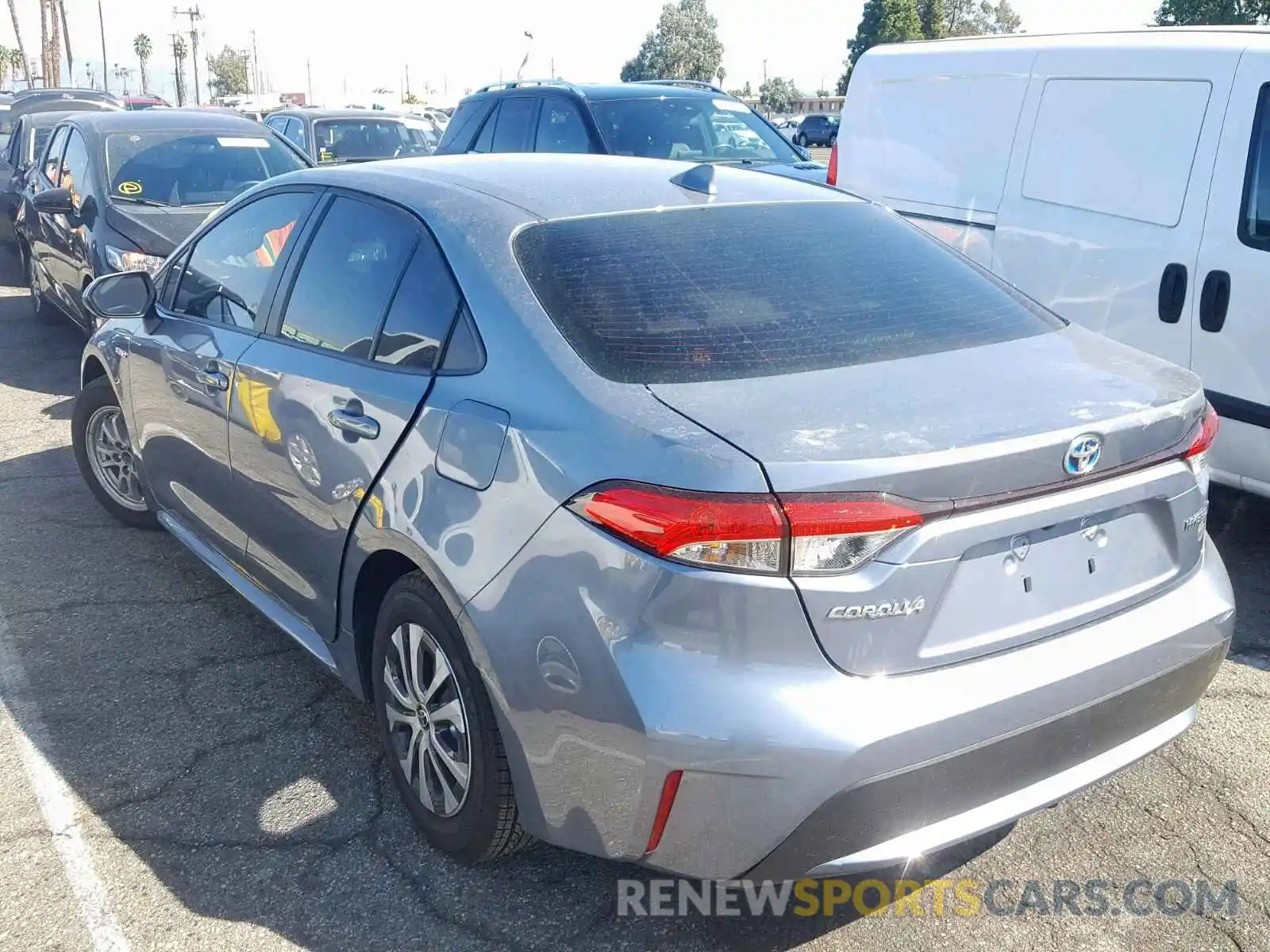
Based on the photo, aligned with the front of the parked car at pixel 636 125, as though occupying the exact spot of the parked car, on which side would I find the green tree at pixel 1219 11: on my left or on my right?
on my left

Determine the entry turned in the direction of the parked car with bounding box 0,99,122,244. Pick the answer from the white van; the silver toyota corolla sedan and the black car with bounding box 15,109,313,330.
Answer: the silver toyota corolla sedan

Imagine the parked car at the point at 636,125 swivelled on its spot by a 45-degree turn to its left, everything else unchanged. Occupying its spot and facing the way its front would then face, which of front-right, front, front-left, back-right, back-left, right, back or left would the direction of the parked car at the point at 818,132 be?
left

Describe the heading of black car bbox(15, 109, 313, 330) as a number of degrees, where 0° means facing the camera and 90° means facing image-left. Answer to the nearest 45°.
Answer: approximately 315°

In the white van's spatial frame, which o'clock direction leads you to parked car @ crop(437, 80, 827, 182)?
The parked car is roughly at 6 o'clock from the white van.

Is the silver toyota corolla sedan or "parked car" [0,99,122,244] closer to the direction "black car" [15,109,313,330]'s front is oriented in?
the silver toyota corolla sedan

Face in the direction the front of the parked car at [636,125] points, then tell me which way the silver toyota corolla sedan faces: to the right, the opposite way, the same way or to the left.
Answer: the opposite way

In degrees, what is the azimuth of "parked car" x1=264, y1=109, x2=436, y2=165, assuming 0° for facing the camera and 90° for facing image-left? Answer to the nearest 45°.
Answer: approximately 315°

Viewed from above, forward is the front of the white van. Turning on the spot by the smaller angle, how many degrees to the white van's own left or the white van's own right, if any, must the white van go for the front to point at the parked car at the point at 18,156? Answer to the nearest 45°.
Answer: approximately 135° to the white van's own right

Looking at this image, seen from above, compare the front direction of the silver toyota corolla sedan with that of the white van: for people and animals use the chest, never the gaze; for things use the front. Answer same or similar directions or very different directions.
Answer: very different directions

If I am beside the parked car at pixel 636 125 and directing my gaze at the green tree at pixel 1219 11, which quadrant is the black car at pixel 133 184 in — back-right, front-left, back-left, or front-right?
back-left

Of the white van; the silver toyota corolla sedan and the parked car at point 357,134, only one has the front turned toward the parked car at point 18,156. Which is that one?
the silver toyota corolla sedan

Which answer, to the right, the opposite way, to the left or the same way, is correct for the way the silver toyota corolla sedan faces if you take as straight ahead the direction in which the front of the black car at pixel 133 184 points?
the opposite way

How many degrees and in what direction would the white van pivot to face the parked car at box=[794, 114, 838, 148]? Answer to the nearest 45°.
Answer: approximately 135° to its left
